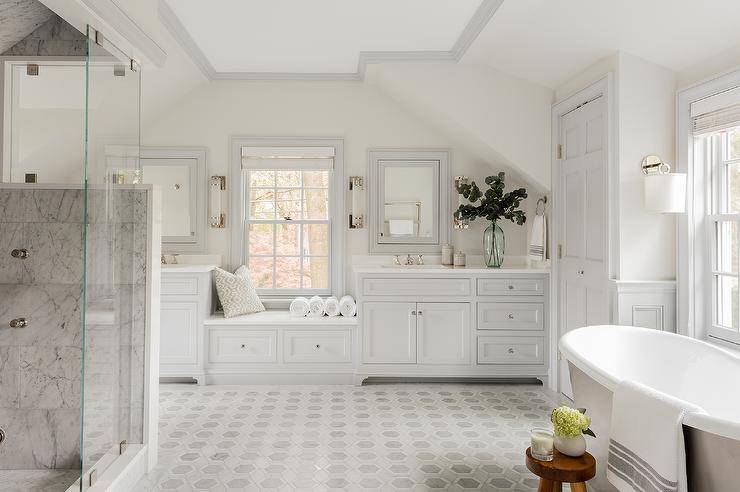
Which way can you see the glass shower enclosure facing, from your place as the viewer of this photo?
facing to the right of the viewer

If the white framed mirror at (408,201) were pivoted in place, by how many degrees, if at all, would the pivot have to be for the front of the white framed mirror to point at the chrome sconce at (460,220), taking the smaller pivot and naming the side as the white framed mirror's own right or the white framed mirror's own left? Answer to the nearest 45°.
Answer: approximately 90° to the white framed mirror's own left

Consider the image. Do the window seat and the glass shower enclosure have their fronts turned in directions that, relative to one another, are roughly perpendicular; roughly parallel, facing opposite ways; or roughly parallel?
roughly perpendicular

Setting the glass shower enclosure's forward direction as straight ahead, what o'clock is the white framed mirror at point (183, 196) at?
The white framed mirror is roughly at 10 o'clock from the glass shower enclosure.

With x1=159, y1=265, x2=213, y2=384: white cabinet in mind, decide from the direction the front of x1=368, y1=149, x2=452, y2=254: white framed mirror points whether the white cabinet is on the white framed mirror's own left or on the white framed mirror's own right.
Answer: on the white framed mirror's own right
